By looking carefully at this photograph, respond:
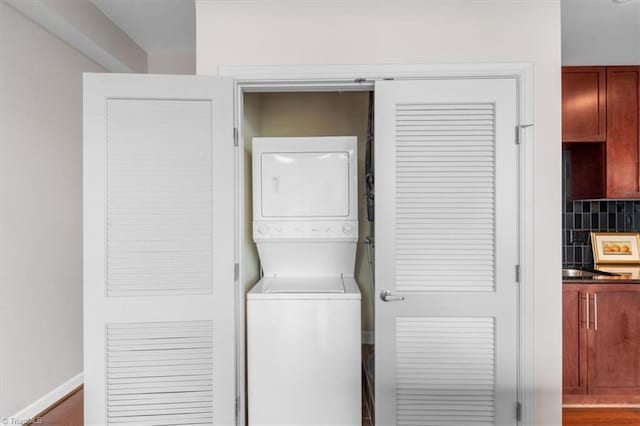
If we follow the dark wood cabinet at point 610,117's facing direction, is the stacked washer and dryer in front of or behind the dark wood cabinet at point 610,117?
in front

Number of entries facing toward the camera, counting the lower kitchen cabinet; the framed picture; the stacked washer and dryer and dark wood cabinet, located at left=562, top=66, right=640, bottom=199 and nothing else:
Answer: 4

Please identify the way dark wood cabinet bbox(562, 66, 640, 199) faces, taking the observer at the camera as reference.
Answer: facing the viewer

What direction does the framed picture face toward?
toward the camera

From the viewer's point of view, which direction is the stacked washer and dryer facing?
toward the camera

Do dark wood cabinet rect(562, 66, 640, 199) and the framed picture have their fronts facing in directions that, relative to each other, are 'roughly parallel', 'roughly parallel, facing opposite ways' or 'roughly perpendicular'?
roughly parallel

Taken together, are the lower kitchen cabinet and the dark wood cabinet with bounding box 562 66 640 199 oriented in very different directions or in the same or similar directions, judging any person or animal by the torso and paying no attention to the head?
same or similar directions
